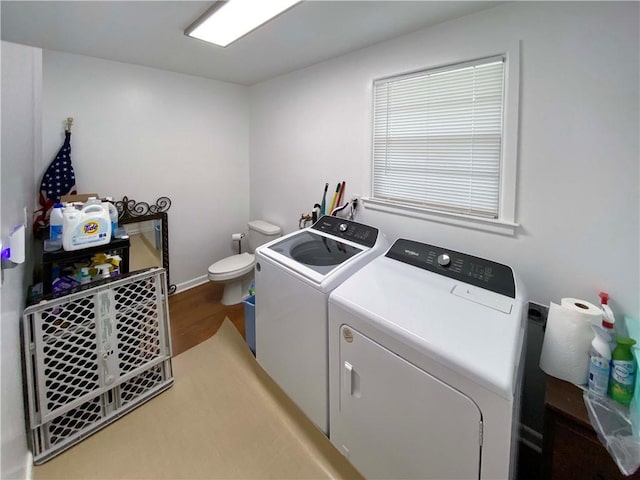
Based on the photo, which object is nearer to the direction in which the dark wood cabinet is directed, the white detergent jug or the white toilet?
the white detergent jug

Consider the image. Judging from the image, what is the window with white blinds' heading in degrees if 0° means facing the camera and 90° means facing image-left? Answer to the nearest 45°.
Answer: approximately 45°

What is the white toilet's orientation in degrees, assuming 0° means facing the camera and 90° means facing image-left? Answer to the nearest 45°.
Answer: approximately 45°

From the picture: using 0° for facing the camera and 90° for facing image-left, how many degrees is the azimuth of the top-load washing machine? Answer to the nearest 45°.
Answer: approximately 45°

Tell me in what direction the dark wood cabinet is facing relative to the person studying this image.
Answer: facing the viewer and to the left of the viewer

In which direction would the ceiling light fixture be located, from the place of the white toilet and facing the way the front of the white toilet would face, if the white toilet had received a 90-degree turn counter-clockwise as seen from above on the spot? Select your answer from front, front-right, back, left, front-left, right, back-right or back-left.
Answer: front-right

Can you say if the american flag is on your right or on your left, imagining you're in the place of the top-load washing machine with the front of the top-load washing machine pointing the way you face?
on your right

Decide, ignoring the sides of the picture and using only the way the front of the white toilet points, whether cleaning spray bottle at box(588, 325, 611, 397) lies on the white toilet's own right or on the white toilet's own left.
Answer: on the white toilet's own left

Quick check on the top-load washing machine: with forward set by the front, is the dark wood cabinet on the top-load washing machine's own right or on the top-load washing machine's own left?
on the top-load washing machine's own left
